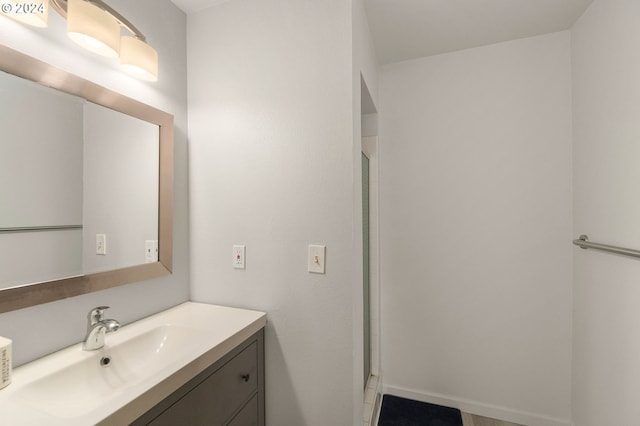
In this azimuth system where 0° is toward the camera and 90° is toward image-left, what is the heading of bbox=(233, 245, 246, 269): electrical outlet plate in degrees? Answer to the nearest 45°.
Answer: approximately 45°

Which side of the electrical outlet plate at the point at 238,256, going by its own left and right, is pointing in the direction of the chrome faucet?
front

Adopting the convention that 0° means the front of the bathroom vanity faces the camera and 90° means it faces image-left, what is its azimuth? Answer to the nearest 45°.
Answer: approximately 315°

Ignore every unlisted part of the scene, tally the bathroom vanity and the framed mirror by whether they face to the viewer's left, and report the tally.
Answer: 0

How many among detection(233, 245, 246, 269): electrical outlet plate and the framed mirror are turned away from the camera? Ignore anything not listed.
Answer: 0

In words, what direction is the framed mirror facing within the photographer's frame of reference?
facing the viewer and to the right of the viewer

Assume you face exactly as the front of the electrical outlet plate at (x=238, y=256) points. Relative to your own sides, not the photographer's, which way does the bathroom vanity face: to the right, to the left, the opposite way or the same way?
to the left

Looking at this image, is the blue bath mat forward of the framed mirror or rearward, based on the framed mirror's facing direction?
forward
